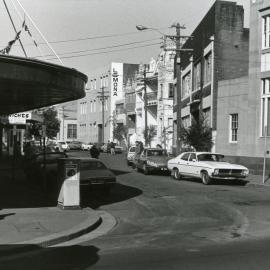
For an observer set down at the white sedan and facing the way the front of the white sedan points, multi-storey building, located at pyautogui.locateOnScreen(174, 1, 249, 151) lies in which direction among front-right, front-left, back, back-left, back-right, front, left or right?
back-left

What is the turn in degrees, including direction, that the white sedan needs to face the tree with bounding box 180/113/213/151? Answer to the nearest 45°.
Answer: approximately 135° to its left

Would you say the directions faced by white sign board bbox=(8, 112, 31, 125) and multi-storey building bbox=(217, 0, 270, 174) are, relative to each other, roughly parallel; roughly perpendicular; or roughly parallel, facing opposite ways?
roughly perpendicular

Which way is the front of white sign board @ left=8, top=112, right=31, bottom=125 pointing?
toward the camera

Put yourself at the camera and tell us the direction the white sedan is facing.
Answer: facing the viewer and to the right of the viewer

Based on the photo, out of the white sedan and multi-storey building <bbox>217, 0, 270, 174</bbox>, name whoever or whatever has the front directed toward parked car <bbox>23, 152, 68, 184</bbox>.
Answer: the multi-storey building

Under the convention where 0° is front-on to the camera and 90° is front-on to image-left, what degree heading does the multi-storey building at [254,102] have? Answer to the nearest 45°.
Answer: approximately 45°

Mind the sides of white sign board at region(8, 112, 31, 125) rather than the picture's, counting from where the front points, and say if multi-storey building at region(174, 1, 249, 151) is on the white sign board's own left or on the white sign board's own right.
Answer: on the white sign board's own left

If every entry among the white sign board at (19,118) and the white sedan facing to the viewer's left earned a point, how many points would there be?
0

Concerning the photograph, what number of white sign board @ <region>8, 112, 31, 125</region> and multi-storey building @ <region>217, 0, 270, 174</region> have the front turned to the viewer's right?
0

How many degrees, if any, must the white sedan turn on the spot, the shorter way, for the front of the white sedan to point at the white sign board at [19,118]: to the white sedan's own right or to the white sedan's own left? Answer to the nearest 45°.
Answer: approximately 180°

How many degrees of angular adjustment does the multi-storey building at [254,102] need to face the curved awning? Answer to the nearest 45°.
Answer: approximately 45° to its left

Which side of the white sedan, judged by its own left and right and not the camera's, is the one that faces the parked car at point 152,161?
back
